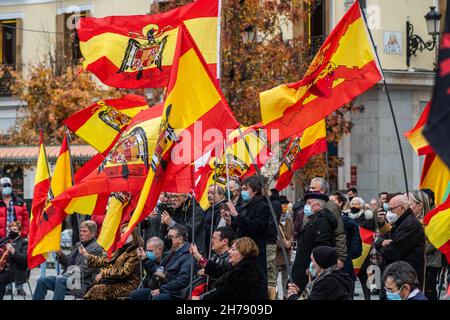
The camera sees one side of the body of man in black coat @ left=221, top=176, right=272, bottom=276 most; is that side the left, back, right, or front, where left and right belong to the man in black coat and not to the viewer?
left

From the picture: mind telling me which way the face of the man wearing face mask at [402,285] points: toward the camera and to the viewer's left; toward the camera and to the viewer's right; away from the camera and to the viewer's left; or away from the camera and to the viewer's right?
toward the camera and to the viewer's left

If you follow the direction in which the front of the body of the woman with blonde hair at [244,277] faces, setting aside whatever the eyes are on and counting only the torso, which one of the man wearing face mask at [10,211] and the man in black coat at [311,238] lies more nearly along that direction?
the man wearing face mask

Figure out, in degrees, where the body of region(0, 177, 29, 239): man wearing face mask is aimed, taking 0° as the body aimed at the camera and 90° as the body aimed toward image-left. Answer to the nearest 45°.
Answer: approximately 0°

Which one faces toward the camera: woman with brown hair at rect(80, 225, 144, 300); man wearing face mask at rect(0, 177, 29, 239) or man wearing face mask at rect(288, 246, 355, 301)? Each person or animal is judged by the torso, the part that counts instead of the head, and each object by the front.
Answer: man wearing face mask at rect(0, 177, 29, 239)

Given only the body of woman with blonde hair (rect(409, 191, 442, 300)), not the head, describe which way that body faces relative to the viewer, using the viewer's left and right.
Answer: facing to the left of the viewer

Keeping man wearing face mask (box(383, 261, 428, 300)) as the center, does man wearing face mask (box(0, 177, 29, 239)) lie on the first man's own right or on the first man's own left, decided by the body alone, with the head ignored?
on the first man's own right

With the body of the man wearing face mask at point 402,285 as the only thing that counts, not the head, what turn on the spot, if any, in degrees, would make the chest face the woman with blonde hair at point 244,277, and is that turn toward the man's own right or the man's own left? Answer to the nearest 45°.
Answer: approximately 90° to the man's own right

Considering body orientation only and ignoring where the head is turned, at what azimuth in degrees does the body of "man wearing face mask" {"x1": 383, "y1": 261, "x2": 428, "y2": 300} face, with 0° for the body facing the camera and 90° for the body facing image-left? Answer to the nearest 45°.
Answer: approximately 45°

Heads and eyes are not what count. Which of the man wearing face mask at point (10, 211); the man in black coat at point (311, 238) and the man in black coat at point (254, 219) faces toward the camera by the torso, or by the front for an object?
the man wearing face mask

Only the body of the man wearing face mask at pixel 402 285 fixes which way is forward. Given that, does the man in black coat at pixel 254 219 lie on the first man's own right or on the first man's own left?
on the first man's own right

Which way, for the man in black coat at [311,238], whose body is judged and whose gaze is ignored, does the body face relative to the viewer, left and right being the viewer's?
facing to the left of the viewer
